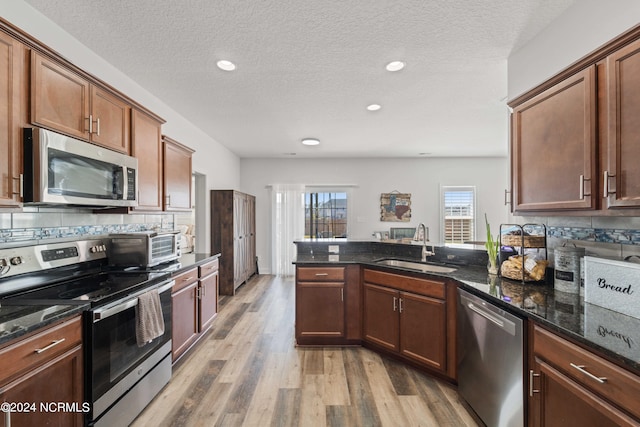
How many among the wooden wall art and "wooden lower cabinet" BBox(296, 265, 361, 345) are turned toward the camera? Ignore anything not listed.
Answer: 2

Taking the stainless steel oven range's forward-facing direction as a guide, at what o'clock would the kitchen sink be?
The kitchen sink is roughly at 11 o'clock from the stainless steel oven range.

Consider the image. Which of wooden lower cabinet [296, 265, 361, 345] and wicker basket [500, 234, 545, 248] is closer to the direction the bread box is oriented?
the wooden lower cabinet

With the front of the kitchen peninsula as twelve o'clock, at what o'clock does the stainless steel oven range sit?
The stainless steel oven range is roughly at 1 o'clock from the kitchen peninsula.

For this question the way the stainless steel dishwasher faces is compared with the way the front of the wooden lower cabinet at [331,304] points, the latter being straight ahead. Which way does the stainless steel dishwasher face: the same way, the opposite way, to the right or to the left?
to the right

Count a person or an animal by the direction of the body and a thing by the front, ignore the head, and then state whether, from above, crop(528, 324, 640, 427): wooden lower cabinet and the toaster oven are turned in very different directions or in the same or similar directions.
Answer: very different directions

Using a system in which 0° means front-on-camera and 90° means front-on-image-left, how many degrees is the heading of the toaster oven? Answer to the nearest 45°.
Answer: approximately 315°

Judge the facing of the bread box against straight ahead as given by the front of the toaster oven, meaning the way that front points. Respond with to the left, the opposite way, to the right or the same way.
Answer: the opposite way

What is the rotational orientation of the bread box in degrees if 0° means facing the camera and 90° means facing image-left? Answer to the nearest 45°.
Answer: approximately 45°

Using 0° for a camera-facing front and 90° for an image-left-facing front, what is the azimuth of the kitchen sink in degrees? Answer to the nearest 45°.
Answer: approximately 45°

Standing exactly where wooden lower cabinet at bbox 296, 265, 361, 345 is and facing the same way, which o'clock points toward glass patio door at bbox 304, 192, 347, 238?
The glass patio door is roughly at 6 o'clock from the wooden lower cabinet.

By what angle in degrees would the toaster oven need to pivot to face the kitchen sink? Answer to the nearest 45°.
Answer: approximately 45° to its left

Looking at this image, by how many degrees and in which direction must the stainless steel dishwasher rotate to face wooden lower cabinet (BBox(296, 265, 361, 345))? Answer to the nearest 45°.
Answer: approximately 90° to its right
